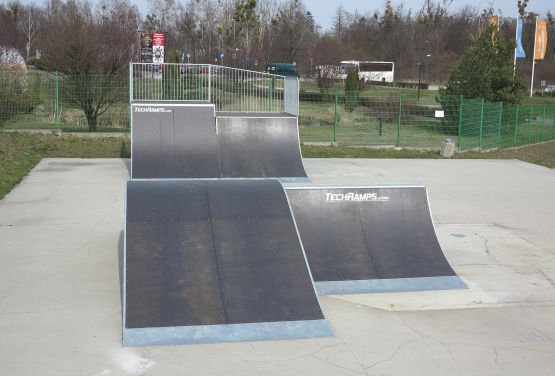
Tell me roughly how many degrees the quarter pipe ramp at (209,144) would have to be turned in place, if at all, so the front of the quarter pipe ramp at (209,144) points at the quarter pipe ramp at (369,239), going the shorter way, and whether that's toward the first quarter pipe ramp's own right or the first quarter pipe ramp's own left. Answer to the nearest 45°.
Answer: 0° — it already faces it

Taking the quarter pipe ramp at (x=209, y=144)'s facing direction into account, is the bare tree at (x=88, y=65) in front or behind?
behind

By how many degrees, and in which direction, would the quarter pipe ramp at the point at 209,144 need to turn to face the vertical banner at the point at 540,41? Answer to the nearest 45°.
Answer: approximately 135° to its left

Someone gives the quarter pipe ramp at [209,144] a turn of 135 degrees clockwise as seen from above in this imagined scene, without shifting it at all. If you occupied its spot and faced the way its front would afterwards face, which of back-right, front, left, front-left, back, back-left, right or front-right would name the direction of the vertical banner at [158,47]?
front-right

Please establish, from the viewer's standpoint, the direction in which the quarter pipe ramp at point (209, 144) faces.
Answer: facing the viewer

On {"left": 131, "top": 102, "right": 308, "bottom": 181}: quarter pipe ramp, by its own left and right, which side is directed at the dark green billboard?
back

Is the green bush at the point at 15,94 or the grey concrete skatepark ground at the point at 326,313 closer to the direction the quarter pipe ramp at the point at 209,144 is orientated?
the grey concrete skatepark ground

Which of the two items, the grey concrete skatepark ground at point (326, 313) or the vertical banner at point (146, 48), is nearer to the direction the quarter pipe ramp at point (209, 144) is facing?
the grey concrete skatepark ground

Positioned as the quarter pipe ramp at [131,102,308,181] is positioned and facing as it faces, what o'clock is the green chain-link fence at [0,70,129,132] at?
The green chain-link fence is roughly at 5 o'clock from the quarter pipe ramp.

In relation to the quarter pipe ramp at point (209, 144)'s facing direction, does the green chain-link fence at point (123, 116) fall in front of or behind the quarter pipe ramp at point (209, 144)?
behind
